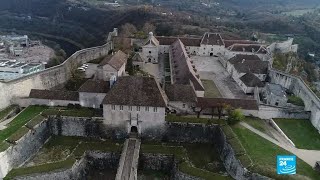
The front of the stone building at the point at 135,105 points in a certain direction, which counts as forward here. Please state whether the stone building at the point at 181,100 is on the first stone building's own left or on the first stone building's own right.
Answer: on the first stone building's own left

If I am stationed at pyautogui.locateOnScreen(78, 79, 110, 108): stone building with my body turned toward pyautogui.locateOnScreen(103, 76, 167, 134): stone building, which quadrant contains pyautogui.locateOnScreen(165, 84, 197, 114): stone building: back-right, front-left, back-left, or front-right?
front-left

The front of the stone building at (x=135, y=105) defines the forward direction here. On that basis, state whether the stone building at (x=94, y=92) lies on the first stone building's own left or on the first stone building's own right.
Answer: on the first stone building's own right

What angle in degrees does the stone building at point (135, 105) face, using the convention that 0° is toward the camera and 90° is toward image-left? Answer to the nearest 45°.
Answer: approximately 0°

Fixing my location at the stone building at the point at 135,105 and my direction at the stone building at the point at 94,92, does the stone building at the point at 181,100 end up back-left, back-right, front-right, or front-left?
back-right
